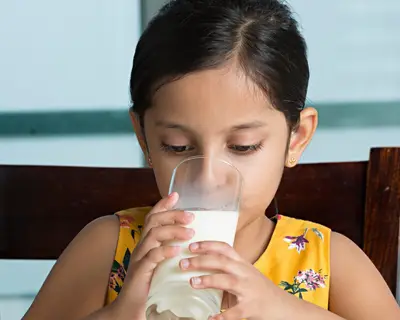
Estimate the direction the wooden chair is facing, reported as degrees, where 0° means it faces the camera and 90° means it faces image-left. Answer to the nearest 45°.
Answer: approximately 0°
